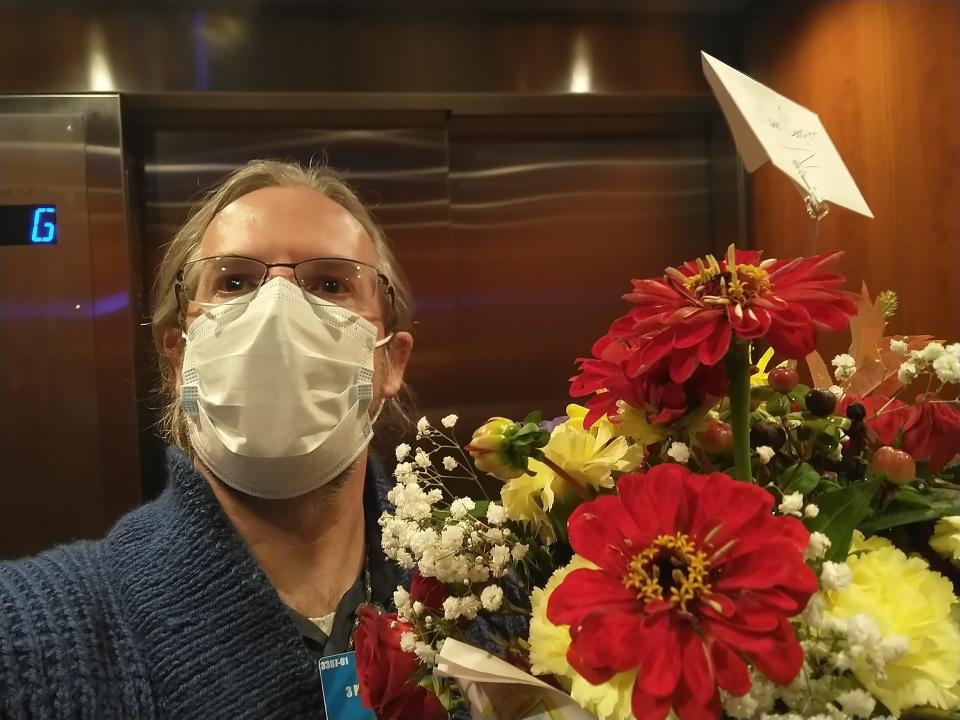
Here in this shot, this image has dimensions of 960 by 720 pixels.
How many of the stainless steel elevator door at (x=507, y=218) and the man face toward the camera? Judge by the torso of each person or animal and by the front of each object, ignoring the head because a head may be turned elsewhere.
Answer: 2

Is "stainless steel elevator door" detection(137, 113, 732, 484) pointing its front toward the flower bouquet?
yes

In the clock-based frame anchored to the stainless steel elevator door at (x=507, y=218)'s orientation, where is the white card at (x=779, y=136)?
The white card is roughly at 12 o'clock from the stainless steel elevator door.

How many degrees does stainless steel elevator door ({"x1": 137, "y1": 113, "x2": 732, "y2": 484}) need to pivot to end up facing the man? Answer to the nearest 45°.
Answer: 0° — it already faces them

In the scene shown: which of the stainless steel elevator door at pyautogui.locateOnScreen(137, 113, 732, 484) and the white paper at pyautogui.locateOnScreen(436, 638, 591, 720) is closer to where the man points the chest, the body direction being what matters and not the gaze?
the white paper

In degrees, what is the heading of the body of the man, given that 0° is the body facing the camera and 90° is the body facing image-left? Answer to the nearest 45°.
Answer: approximately 0°

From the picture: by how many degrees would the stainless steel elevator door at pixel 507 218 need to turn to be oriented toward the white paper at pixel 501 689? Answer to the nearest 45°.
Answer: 0° — it already faces it
